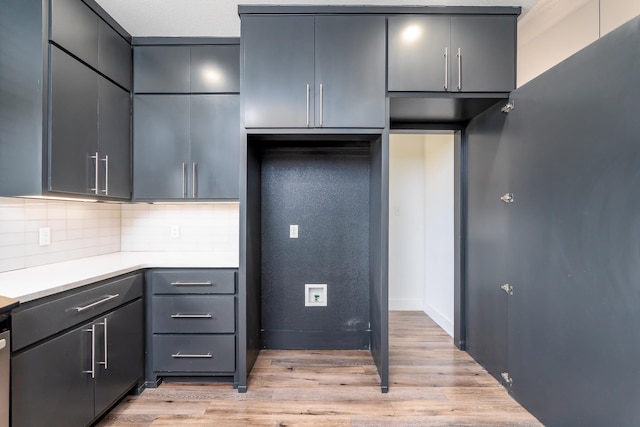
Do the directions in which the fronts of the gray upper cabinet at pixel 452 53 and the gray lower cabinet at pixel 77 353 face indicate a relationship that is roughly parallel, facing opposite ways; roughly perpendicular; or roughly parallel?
roughly perpendicular

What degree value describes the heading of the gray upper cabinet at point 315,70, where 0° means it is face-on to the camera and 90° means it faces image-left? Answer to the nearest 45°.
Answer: approximately 0°

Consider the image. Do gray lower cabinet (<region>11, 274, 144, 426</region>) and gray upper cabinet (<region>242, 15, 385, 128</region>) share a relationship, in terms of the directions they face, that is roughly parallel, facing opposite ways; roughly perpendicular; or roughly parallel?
roughly perpendicular

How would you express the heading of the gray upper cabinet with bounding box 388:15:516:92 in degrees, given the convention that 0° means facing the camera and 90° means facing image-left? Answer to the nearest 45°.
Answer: approximately 0°

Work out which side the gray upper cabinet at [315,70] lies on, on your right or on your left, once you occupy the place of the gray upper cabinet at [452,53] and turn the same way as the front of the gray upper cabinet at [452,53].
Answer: on your right

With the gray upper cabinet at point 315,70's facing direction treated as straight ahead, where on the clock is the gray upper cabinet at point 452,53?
the gray upper cabinet at point 452,53 is roughly at 9 o'clock from the gray upper cabinet at point 315,70.
